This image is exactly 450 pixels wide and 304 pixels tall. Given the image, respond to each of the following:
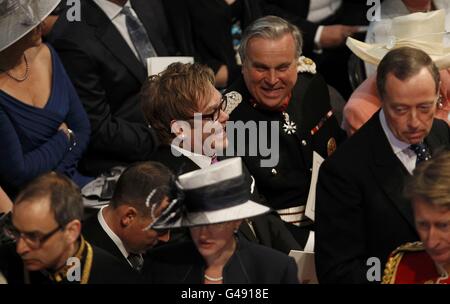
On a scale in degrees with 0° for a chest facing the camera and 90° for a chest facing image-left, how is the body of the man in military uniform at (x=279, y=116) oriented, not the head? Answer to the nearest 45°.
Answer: approximately 0°

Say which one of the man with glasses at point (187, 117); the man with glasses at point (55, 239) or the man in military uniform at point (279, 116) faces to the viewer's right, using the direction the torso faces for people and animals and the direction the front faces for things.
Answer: the man with glasses at point (187, 117)

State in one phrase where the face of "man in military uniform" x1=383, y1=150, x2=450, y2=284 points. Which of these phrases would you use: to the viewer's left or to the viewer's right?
to the viewer's left

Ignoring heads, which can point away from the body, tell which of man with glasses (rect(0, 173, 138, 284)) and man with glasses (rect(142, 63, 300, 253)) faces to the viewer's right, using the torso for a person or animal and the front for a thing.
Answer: man with glasses (rect(142, 63, 300, 253))

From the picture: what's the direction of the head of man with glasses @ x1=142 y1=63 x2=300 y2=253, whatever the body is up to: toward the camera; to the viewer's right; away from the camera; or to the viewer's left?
to the viewer's right
